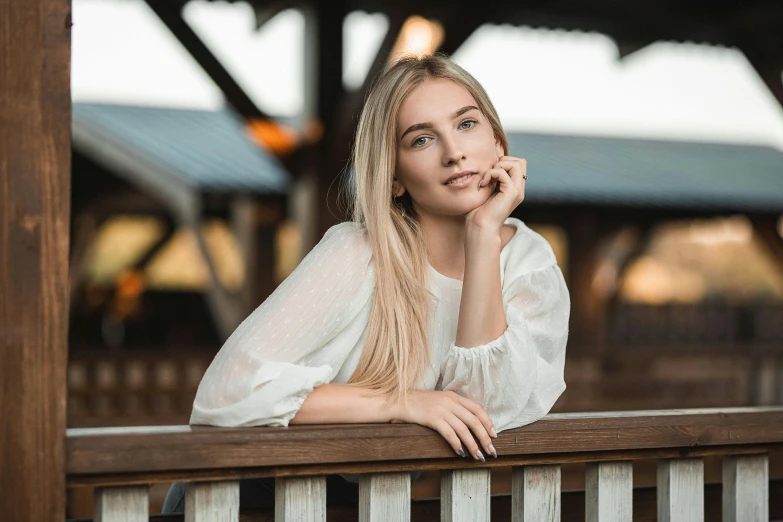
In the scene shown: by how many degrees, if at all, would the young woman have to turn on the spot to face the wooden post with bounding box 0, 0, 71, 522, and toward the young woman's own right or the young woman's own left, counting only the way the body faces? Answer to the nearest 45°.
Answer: approximately 45° to the young woman's own right

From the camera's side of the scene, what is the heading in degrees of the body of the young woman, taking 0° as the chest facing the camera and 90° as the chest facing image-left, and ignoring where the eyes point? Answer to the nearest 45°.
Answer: approximately 0°

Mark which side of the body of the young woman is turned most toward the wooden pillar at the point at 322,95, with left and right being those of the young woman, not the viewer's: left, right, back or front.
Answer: back
